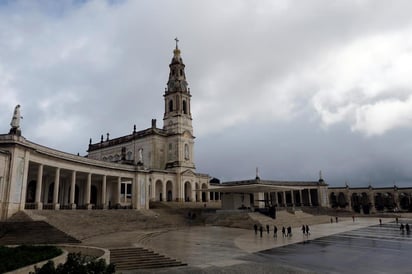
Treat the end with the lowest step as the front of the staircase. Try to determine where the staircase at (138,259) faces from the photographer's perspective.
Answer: facing the viewer and to the right of the viewer

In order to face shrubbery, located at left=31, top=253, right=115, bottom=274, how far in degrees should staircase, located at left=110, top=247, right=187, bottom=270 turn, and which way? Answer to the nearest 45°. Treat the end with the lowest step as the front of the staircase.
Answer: approximately 45° to its right

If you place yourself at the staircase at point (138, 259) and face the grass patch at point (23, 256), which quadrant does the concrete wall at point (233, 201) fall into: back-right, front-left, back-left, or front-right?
back-right

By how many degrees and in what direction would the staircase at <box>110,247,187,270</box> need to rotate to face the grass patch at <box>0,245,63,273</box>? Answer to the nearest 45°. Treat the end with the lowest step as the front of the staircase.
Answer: approximately 90° to its right

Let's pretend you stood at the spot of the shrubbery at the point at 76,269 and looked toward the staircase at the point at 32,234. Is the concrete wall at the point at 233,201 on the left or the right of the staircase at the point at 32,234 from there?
right

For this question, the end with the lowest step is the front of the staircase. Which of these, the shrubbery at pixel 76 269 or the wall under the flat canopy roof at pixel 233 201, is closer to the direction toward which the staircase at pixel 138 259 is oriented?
the shrubbery

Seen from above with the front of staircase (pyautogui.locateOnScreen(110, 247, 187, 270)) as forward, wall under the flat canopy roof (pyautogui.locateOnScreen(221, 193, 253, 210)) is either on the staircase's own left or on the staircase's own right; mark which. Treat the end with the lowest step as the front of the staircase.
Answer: on the staircase's own left
